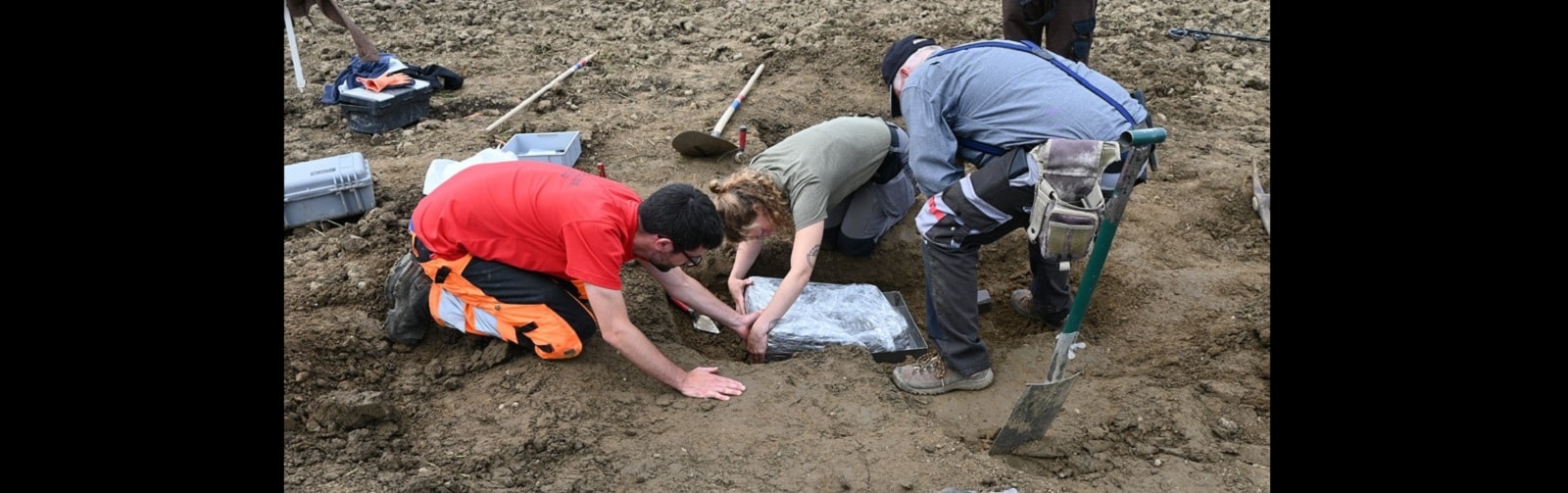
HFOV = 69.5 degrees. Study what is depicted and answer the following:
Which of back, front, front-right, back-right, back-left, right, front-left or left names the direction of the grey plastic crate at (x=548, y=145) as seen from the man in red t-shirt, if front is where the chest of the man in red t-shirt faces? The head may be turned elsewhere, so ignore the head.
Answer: left

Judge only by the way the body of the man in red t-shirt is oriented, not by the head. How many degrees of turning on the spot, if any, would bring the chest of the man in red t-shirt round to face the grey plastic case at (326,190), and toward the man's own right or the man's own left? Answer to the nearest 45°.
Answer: approximately 135° to the man's own left

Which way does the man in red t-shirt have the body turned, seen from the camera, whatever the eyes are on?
to the viewer's right

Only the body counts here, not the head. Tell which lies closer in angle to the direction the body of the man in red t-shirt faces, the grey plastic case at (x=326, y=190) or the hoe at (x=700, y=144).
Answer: the hoe

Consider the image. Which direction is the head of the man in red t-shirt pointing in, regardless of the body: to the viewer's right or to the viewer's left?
to the viewer's right

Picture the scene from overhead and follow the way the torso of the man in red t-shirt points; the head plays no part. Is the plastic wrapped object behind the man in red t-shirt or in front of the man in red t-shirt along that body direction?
in front

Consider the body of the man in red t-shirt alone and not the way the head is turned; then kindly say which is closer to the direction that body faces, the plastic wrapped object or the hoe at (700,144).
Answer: the plastic wrapped object
